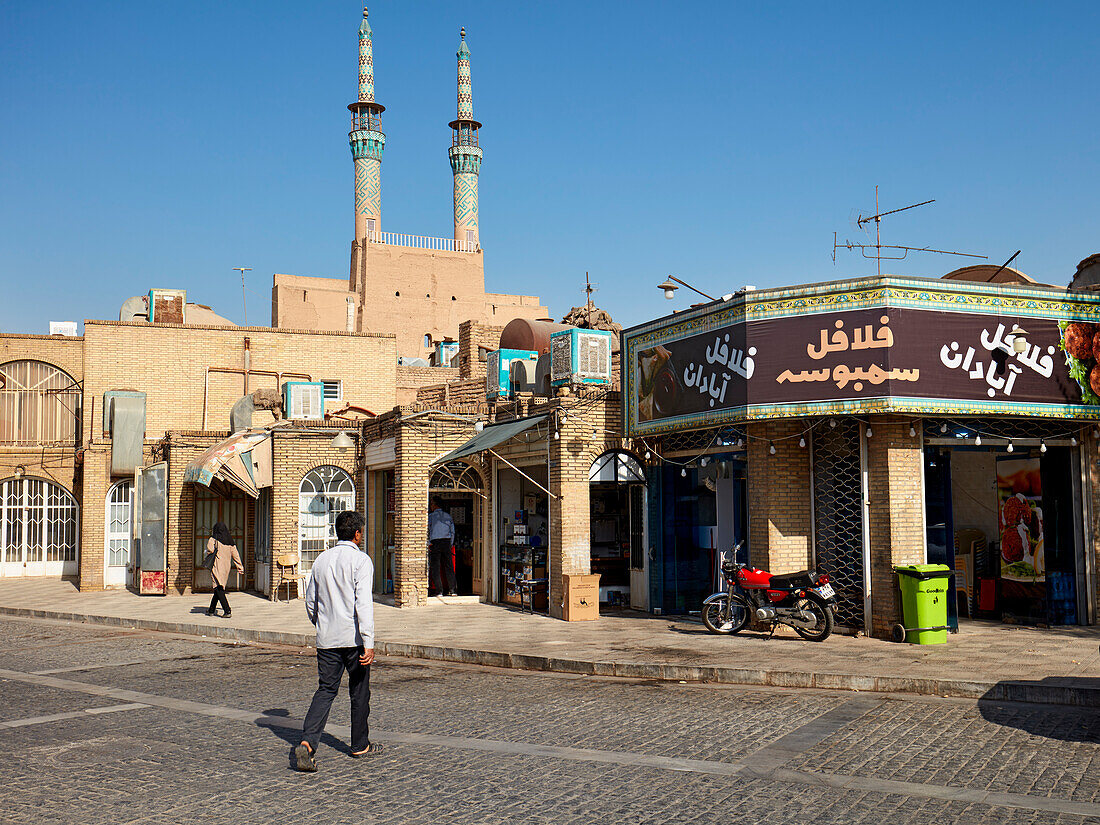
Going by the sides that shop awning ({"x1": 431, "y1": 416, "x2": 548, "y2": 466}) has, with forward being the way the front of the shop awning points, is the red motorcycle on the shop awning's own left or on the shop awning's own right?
on the shop awning's own left

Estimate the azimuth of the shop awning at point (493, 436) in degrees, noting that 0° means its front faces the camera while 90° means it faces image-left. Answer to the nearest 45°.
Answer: approximately 45°

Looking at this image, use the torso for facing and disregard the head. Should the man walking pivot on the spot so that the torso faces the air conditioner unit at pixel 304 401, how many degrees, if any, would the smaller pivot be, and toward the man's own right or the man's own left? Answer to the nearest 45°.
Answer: approximately 45° to the man's own left

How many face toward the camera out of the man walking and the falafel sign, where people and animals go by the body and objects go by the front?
1

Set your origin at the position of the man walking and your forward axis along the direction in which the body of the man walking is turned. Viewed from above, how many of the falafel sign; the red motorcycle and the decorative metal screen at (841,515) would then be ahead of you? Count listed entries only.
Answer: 3

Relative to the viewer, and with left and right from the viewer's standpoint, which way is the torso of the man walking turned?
facing away from the viewer and to the right of the viewer

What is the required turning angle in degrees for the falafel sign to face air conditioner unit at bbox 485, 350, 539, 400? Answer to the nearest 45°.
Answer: approximately 135° to its right

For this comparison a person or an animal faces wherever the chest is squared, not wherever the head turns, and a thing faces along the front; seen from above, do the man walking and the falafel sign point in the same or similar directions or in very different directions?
very different directions

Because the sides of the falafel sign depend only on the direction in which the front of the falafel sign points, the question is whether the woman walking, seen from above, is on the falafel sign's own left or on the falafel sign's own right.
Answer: on the falafel sign's own right

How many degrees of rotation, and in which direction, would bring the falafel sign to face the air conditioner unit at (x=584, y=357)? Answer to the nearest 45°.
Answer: approximately 135° to its right

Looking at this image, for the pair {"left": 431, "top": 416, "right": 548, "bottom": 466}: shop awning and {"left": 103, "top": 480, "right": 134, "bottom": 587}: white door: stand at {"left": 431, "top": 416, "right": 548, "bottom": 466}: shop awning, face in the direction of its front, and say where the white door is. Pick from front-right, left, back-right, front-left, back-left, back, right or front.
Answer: right

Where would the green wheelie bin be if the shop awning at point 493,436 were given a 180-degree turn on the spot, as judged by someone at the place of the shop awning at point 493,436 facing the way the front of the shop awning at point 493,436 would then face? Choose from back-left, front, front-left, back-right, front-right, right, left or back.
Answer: right

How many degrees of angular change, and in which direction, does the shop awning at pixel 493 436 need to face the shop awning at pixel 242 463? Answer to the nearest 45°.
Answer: approximately 90° to its right

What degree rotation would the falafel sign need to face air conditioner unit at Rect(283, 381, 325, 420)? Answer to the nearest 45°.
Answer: approximately 135° to its right
